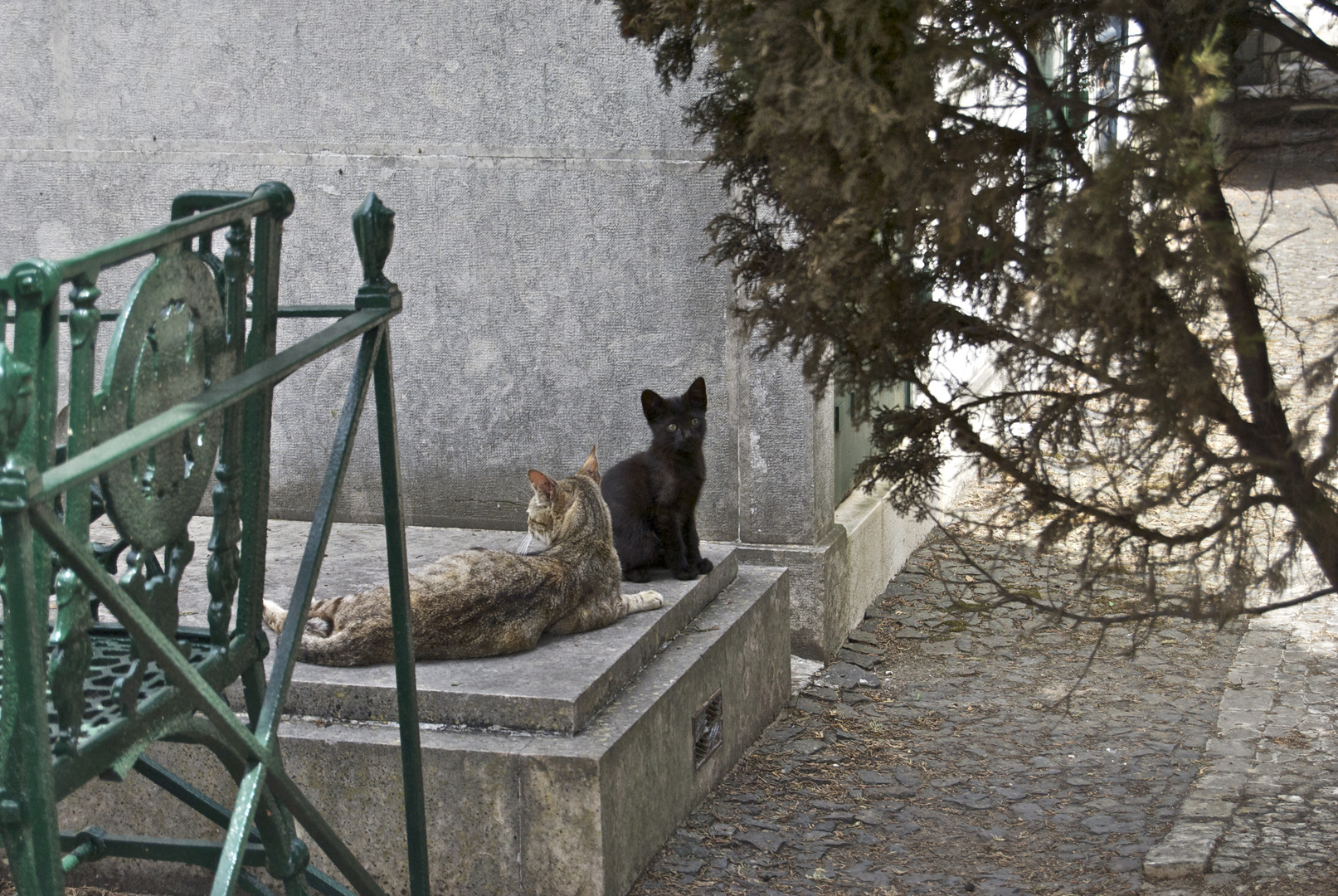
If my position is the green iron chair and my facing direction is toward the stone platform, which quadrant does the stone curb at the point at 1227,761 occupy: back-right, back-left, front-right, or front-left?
front-right

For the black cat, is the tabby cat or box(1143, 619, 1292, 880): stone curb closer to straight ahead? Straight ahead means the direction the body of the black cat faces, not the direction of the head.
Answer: the stone curb

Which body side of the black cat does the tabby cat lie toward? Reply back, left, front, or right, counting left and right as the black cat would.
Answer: right

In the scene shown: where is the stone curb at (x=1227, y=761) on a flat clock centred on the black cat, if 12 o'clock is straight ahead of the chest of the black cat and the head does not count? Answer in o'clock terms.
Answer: The stone curb is roughly at 11 o'clock from the black cat.

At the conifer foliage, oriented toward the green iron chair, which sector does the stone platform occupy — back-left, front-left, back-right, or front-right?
front-right

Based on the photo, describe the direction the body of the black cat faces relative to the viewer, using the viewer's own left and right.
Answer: facing the viewer and to the right of the viewer
